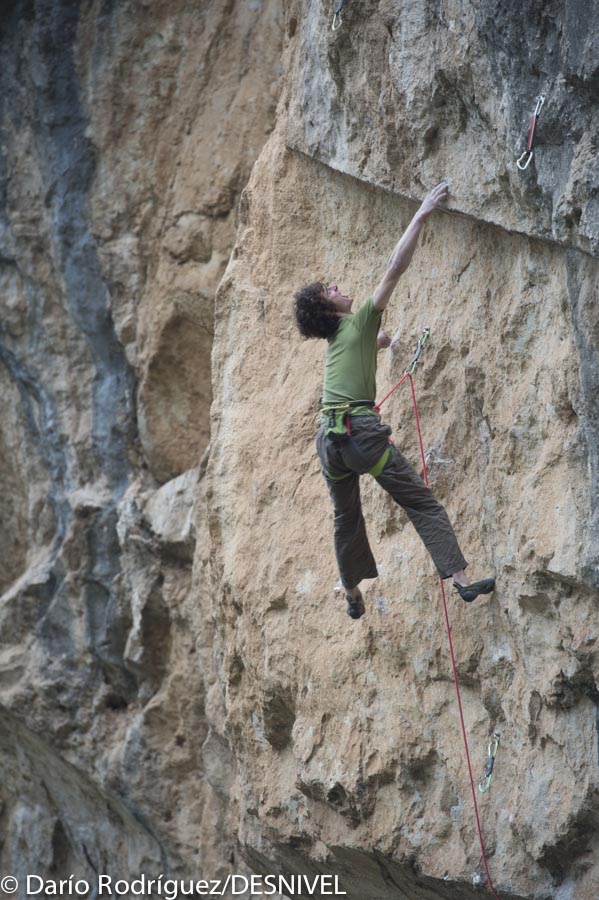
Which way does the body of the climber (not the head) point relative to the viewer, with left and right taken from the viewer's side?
facing away from the viewer and to the right of the viewer
